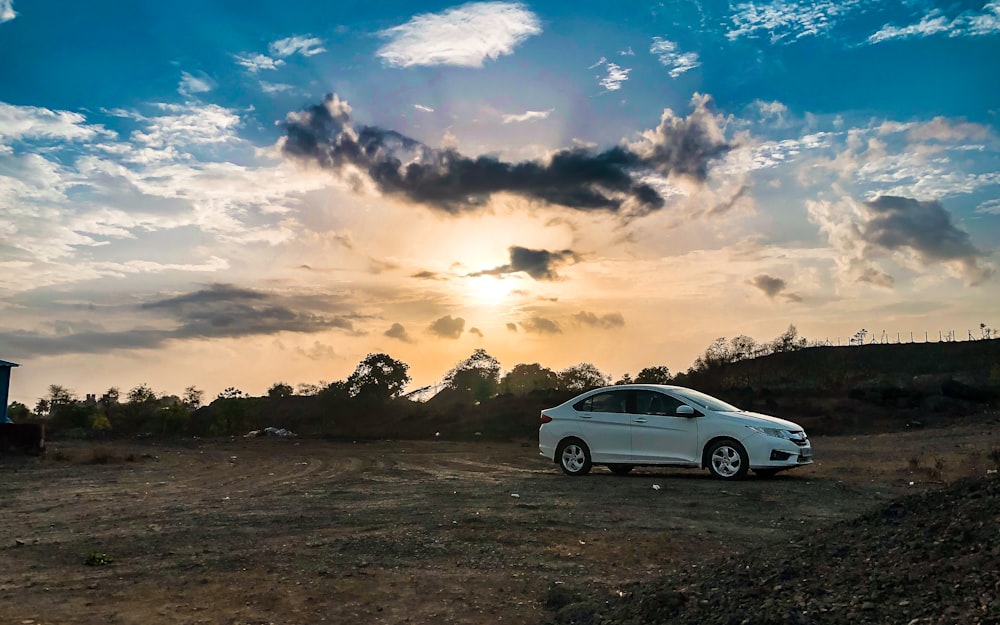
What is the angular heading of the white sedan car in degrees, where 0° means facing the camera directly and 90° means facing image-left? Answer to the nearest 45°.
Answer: approximately 315°

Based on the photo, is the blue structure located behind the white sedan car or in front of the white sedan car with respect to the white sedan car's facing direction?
behind
